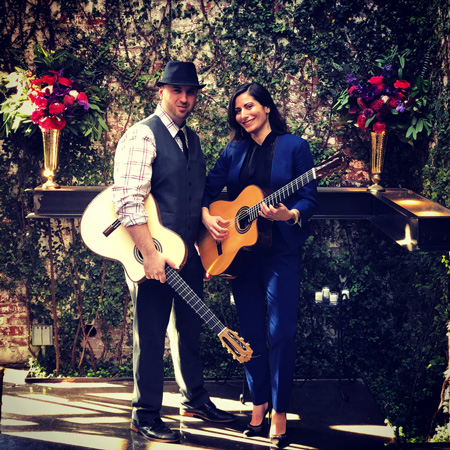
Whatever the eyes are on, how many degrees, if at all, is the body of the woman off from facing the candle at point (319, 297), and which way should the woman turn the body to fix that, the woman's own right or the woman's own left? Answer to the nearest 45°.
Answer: approximately 180°

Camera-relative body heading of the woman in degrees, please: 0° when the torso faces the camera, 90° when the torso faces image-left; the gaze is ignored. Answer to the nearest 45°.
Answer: approximately 0°

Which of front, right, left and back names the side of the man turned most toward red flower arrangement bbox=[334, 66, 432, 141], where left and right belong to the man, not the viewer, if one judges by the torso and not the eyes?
left

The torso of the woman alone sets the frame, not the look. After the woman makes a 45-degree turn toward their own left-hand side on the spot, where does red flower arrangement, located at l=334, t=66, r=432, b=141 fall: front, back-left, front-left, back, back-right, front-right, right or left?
left

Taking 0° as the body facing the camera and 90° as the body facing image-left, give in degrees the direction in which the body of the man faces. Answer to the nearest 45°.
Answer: approximately 315°

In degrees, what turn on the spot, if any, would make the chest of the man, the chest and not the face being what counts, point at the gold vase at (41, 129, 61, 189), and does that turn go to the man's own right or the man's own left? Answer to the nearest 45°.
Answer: approximately 180°
